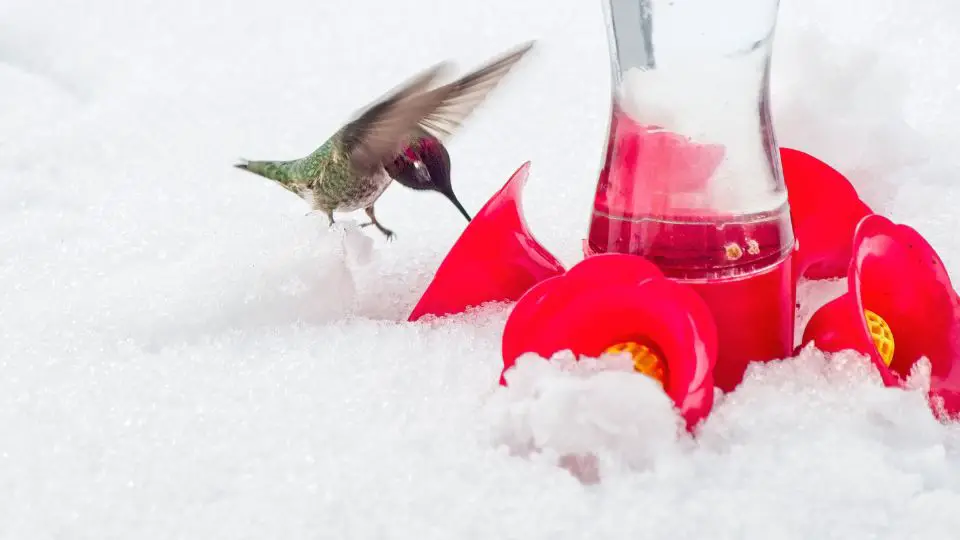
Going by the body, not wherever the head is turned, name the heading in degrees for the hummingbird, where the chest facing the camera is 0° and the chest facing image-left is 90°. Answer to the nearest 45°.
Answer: approximately 270°
